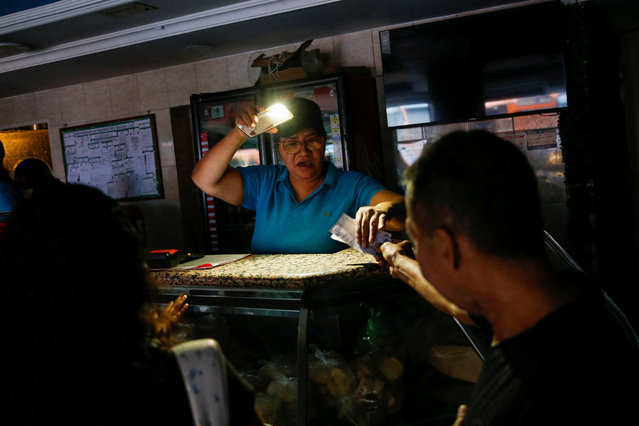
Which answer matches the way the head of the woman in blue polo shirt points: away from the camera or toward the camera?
toward the camera

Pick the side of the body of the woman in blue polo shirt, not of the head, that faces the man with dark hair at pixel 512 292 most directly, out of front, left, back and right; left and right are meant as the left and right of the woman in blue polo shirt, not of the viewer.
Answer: front

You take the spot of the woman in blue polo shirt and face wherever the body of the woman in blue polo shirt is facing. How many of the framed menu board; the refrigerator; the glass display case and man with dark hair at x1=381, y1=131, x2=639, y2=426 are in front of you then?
2

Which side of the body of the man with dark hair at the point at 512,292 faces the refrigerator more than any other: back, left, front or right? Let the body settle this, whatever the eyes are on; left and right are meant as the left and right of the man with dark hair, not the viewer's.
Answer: front

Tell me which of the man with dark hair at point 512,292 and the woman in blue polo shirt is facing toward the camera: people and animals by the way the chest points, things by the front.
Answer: the woman in blue polo shirt

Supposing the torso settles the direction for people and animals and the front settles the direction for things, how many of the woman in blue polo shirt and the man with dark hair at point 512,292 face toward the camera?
1

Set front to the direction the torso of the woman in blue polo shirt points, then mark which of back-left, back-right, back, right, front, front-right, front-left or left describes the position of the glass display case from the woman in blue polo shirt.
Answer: front

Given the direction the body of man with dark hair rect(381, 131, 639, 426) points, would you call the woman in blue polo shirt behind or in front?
in front

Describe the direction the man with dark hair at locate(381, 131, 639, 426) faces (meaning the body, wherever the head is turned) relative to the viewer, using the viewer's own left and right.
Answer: facing away from the viewer and to the left of the viewer

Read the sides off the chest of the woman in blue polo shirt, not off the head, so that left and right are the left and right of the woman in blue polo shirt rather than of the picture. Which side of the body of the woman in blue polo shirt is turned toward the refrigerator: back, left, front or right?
back

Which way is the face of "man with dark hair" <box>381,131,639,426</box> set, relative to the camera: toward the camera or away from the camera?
away from the camera

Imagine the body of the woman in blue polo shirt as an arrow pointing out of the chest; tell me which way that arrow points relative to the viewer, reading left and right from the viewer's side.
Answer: facing the viewer

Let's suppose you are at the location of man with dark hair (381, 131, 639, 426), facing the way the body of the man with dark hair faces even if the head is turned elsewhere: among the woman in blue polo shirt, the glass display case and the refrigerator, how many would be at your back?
0
